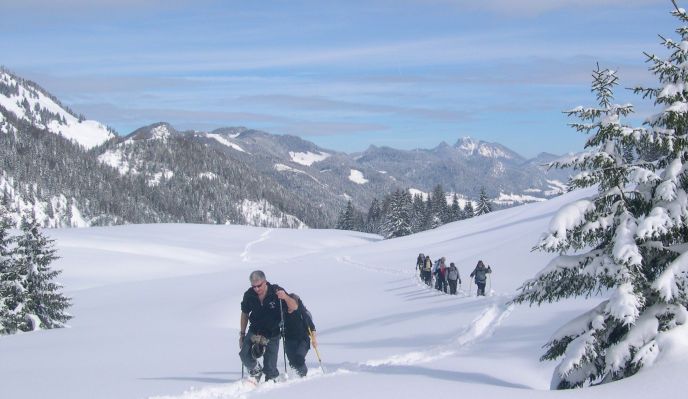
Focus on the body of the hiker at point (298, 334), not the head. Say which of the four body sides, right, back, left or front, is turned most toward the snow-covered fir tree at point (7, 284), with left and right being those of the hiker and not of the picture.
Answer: right

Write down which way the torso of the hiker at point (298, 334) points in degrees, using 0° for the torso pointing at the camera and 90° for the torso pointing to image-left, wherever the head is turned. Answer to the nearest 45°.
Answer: approximately 45°

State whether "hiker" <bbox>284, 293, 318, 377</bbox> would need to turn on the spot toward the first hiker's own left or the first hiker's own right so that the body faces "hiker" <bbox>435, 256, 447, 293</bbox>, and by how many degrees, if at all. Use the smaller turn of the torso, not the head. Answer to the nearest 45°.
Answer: approximately 135° to the first hiker's own right
